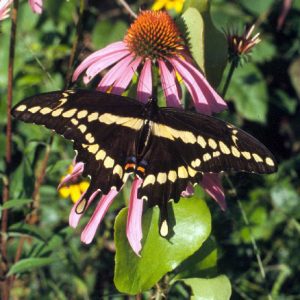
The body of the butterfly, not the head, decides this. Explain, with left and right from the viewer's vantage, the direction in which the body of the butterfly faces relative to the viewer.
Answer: facing away from the viewer

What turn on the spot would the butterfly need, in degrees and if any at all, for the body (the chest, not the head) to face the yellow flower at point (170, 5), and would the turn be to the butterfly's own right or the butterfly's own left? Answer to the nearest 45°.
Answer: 0° — it already faces it

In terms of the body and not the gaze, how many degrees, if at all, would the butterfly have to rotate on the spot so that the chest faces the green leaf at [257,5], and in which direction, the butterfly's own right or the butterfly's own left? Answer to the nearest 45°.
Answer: approximately 45° to the butterfly's own right

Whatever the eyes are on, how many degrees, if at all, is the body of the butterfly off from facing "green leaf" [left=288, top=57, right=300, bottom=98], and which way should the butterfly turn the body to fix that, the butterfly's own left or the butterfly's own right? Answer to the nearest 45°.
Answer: approximately 45° to the butterfly's own right
